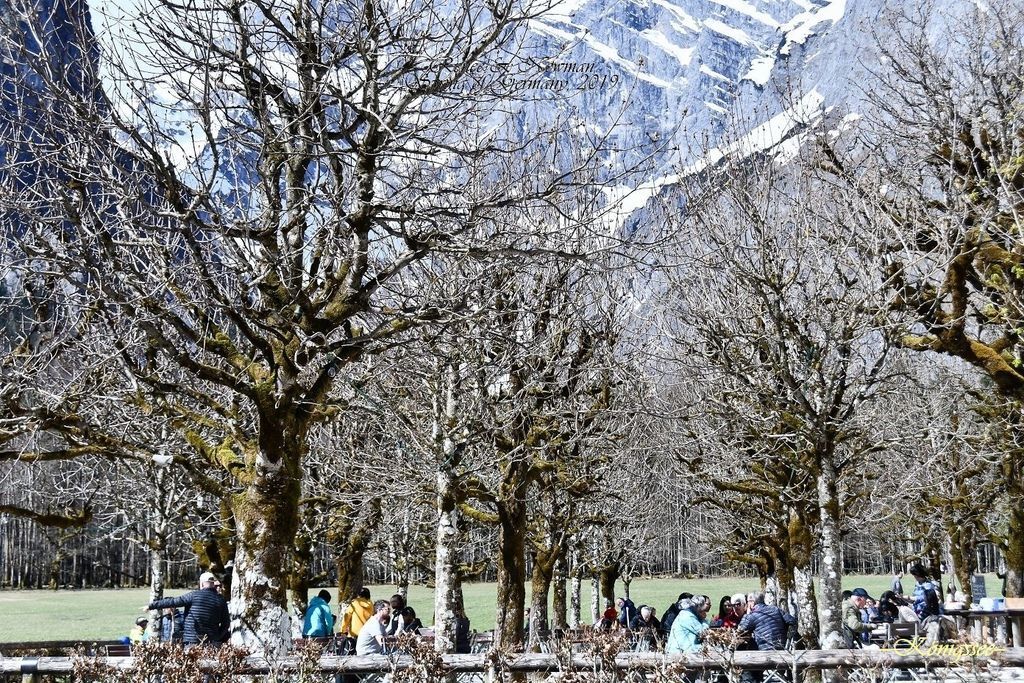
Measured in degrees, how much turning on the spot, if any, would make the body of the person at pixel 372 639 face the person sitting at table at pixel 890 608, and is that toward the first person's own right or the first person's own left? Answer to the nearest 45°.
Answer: approximately 45° to the first person's own left

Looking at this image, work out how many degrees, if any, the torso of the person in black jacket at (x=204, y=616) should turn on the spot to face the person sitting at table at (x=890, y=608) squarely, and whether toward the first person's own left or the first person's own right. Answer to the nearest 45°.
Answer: approximately 45° to the first person's own right

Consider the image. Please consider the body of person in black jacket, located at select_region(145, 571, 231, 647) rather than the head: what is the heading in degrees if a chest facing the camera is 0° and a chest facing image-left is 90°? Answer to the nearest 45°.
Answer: approximately 180°

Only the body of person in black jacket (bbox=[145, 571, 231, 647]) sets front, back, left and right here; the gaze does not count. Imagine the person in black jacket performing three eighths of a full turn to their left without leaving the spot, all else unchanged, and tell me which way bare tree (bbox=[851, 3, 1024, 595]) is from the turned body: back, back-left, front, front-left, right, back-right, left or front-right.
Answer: back-left

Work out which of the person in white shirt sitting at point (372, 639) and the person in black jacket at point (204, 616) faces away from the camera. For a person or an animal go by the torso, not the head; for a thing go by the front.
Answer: the person in black jacket

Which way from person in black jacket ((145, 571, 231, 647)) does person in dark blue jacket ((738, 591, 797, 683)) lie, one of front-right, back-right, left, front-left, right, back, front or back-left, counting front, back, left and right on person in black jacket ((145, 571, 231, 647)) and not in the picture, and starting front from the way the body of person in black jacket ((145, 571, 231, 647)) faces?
right

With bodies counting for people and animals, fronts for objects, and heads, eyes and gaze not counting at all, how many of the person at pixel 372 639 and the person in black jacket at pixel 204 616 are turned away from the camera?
1
